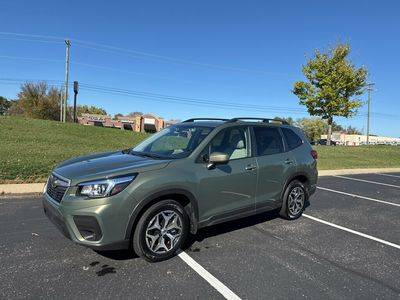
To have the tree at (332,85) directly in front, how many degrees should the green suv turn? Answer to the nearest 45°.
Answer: approximately 180°

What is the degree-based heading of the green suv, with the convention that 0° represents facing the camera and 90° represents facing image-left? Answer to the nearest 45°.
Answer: approximately 45°
